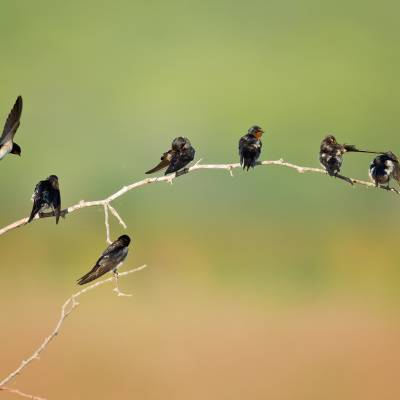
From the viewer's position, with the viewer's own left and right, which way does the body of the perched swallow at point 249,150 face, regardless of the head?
facing away from the viewer and to the right of the viewer

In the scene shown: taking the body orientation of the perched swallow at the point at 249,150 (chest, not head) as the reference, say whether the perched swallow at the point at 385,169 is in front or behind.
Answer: in front

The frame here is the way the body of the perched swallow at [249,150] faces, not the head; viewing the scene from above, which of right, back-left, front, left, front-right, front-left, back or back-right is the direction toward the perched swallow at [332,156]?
front-right

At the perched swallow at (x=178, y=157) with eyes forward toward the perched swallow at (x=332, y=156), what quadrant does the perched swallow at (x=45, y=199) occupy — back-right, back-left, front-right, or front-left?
back-right

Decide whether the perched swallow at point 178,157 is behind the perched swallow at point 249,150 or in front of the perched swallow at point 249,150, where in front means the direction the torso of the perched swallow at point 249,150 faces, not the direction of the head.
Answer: behind

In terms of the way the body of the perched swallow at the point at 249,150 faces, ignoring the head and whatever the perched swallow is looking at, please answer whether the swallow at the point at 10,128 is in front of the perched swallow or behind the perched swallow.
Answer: behind
